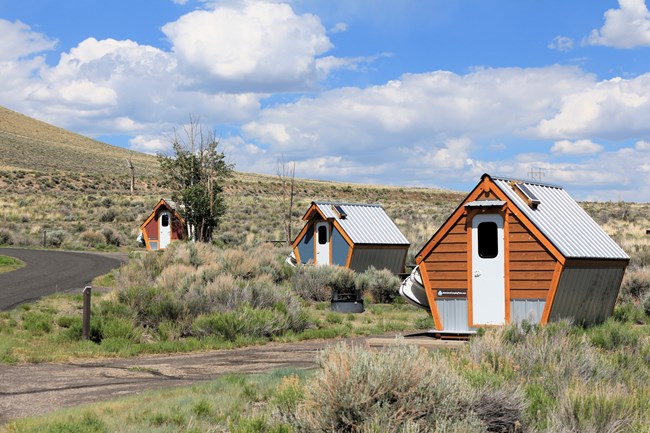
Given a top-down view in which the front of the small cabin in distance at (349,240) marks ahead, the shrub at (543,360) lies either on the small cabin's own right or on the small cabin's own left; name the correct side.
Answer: on the small cabin's own left

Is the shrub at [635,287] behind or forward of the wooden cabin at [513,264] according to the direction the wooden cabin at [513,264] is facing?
behind

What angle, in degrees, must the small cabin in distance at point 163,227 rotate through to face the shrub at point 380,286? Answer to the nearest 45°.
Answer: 0° — it already faces it

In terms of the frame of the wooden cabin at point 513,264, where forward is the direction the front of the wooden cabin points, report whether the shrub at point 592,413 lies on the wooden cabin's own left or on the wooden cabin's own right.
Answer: on the wooden cabin's own left

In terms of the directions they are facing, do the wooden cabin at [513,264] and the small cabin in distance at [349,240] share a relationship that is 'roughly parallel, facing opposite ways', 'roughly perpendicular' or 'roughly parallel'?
roughly parallel

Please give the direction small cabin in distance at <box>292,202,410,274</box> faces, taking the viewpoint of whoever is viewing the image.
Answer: facing the viewer and to the left of the viewer

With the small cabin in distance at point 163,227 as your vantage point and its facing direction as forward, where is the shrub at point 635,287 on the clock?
The shrub is roughly at 11 o'clock from the small cabin in distance.

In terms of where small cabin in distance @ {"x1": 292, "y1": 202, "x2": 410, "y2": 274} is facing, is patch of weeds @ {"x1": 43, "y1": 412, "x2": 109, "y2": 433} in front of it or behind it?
in front

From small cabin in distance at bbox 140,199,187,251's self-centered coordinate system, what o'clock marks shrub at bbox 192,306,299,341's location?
The shrub is roughly at 12 o'clock from the small cabin in distance.

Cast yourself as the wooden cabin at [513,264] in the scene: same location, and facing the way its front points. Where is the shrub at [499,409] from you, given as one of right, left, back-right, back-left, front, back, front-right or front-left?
front-left

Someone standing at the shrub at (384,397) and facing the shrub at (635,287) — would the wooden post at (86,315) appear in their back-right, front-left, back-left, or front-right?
front-left

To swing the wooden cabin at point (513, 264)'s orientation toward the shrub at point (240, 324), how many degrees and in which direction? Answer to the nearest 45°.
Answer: approximately 45° to its right

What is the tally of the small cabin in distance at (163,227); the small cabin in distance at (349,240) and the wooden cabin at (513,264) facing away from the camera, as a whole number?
0

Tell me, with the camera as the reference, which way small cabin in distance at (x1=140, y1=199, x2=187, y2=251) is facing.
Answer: facing the viewer

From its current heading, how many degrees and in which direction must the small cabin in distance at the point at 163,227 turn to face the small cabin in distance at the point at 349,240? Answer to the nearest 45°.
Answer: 0° — it already faces it

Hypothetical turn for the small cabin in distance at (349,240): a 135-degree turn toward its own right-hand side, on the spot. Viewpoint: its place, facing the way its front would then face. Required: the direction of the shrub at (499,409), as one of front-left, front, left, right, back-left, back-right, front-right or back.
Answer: back

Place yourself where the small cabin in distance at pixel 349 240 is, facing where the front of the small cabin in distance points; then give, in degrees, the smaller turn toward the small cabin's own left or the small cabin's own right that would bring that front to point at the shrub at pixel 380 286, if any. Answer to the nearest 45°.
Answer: approximately 45° to the small cabin's own left

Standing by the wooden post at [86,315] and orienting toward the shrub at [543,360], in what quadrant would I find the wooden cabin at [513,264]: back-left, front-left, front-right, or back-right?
front-left

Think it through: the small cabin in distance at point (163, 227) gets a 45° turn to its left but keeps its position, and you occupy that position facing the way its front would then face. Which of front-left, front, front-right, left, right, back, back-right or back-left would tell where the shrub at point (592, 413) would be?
front-right

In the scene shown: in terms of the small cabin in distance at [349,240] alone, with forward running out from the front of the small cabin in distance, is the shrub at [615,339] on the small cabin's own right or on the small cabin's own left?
on the small cabin's own left

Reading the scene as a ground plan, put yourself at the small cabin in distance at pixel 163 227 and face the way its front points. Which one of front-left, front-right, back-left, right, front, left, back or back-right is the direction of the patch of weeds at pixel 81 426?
front

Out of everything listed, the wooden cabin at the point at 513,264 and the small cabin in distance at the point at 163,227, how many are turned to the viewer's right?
0
